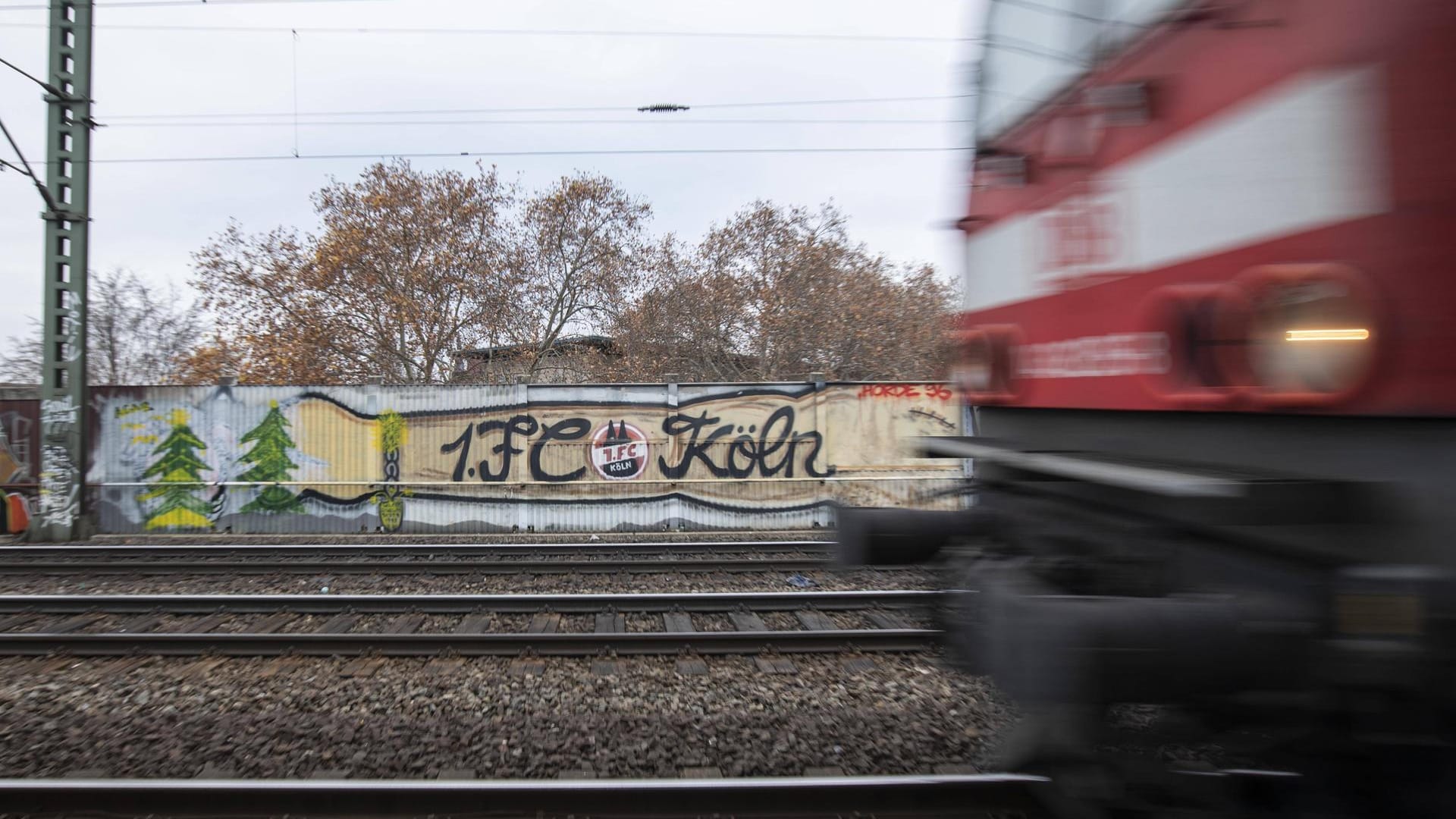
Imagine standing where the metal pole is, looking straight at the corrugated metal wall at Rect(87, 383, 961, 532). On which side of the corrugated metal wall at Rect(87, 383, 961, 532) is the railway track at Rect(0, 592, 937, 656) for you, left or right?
right

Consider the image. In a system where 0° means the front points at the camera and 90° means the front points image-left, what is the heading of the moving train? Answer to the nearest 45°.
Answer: approximately 45°
